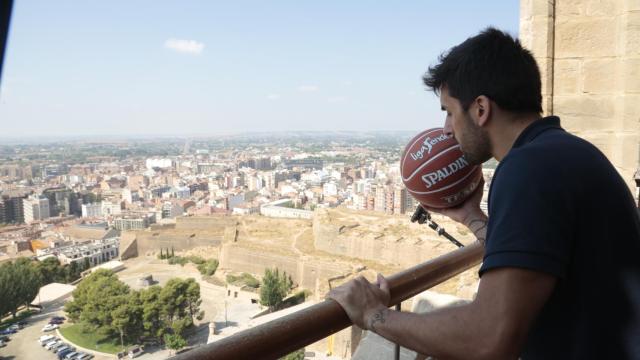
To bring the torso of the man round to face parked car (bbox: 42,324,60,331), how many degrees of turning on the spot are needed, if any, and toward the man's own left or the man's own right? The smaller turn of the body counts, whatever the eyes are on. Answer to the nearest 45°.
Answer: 0° — they already face it

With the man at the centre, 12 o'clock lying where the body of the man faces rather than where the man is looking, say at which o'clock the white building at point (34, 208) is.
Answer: The white building is roughly at 12 o'clock from the man.

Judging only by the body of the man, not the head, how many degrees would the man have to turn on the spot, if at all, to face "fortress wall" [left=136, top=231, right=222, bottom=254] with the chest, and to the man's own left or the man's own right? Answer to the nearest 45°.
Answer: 0° — they already face it

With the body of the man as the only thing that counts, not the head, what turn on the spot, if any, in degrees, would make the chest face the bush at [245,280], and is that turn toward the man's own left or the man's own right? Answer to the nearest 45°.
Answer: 0° — they already face it

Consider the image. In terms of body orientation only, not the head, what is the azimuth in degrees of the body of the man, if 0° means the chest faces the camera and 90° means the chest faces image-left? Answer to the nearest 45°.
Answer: approximately 135°

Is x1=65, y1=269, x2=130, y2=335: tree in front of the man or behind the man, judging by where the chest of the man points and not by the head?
in front

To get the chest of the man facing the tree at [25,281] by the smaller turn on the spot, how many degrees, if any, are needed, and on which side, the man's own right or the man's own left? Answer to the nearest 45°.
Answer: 0° — they already face it

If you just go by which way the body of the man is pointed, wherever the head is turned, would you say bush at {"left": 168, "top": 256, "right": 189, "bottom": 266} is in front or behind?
in front

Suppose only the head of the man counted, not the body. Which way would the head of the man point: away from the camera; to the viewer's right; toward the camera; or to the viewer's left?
to the viewer's left

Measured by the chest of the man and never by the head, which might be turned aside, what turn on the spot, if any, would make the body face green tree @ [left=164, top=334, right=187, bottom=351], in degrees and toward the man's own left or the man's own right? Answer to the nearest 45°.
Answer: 0° — they already face it

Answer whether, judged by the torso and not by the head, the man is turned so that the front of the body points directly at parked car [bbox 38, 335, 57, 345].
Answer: yes

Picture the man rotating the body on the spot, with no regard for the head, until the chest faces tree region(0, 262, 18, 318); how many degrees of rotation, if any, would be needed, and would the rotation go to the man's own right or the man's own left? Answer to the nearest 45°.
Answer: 0° — they already face it
